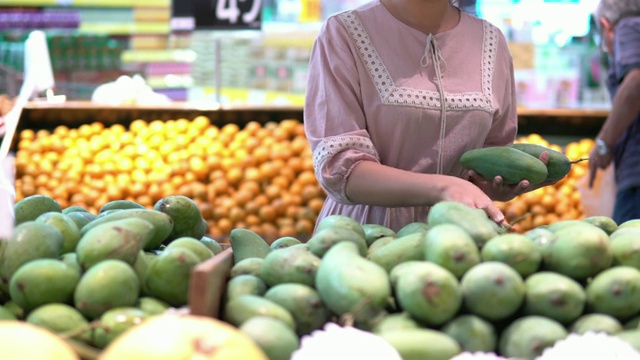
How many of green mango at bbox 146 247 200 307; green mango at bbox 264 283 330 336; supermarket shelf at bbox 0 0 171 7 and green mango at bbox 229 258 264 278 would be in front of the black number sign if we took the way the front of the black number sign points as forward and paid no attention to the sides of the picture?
3

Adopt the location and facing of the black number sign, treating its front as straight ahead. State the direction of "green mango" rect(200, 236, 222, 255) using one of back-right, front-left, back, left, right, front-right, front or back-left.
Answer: front

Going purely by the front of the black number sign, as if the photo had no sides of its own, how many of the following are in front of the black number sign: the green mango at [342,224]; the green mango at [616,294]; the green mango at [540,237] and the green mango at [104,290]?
4

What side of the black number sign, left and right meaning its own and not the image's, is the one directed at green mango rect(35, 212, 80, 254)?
front

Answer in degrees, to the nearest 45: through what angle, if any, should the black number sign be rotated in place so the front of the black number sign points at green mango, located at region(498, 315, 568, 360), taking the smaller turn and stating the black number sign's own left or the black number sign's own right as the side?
0° — it already faces it

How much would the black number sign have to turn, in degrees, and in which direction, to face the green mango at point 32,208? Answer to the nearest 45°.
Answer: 0° — it already faces it

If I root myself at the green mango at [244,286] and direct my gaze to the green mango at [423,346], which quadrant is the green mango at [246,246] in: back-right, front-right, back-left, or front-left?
back-left

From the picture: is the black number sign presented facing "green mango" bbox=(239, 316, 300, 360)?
yes

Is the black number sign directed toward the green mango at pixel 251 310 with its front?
yes

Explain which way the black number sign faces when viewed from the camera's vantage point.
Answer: facing the viewer

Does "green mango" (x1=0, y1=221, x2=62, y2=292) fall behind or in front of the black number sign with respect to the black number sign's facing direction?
in front

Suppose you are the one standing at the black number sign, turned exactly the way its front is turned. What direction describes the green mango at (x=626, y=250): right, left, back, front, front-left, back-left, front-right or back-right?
front

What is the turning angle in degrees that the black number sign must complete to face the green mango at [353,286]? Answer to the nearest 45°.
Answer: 0° — it already faces it

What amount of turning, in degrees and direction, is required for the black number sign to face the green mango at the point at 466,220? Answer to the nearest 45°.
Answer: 0° — it already faces it

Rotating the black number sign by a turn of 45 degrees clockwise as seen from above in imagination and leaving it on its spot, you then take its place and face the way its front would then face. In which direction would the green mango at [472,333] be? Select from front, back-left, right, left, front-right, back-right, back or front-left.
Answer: front-left

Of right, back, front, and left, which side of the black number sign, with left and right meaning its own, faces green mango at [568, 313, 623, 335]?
front

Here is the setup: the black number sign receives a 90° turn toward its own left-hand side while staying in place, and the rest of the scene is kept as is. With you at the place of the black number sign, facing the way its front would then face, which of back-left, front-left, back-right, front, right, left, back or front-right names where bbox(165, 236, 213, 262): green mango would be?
right
